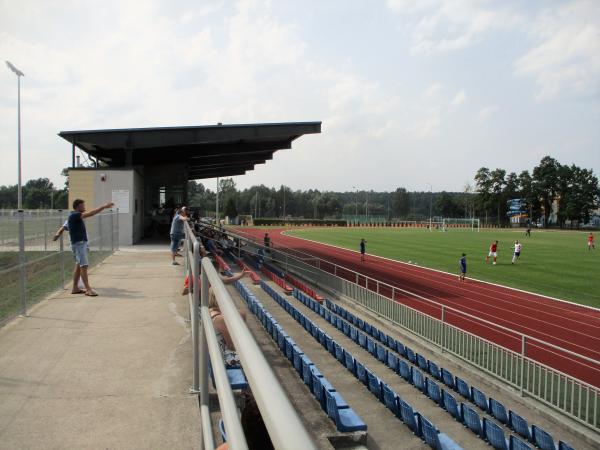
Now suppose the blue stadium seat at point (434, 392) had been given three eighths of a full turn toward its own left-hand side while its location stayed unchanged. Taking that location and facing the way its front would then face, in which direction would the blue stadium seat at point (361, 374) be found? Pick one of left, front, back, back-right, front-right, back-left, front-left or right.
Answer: front

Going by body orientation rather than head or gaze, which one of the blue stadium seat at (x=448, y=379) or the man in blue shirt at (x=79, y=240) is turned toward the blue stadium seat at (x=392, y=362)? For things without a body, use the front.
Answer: the man in blue shirt

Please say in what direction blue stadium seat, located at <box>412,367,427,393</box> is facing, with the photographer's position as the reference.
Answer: facing away from the viewer and to the right of the viewer

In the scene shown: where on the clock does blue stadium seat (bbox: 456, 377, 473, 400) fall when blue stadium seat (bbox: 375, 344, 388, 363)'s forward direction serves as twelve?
blue stadium seat (bbox: 456, 377, 473, 400) is roughly at 3 o'clock from blue stadium seat (bbox: 375, 344, 388, 363).

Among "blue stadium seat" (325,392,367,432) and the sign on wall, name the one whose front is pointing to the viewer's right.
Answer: the blue stadium seat

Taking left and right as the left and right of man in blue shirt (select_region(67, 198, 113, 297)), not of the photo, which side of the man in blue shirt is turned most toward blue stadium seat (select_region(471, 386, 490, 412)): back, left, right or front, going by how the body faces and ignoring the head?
front

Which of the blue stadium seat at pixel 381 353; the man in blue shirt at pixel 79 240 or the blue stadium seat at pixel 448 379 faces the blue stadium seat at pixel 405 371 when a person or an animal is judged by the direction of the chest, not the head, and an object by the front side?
the man in blue shirt

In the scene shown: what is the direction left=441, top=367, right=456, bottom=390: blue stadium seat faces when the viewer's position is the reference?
facing away from the viewer and to the right of the viewer

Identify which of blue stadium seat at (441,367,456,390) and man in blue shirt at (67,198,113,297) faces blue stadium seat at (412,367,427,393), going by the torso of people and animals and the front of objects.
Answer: the man in blue shirt

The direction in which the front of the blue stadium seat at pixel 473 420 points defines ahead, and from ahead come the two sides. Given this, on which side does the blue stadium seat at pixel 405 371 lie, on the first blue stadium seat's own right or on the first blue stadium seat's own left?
on the first blue stadium seat's own left

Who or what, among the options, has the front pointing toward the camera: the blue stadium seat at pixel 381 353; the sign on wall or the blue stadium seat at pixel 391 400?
the sign on wall

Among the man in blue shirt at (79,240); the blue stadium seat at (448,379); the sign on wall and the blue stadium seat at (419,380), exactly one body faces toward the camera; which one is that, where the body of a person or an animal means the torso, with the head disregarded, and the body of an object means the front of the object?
the sign on wall

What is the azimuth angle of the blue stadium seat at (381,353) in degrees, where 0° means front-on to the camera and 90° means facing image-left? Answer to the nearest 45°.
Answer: approximately 225°

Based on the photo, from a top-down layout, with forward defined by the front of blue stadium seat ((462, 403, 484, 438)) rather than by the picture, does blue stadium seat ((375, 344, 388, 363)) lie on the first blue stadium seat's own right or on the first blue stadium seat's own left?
on the first blue stadium seat's own left

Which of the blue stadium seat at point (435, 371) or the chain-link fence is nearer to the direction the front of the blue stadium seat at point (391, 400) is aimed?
the blue stadium seat

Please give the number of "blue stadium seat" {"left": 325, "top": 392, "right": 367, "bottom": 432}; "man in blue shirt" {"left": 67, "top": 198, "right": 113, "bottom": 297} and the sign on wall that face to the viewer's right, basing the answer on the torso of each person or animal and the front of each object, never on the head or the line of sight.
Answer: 2

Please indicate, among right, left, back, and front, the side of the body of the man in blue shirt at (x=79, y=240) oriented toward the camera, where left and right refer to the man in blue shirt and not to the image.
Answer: right

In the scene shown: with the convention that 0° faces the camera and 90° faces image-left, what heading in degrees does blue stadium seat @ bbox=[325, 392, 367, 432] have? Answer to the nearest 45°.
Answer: approximately 270°
